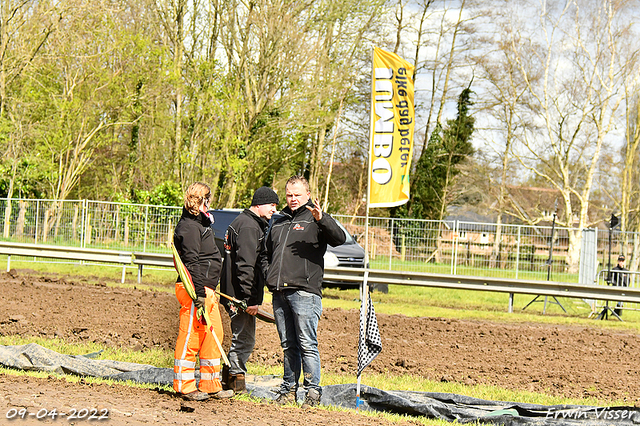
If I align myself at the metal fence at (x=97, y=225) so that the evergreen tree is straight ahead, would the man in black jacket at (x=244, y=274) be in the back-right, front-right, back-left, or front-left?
back-right

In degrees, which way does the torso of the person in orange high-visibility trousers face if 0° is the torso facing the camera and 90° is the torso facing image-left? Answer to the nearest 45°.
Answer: approximately 270°

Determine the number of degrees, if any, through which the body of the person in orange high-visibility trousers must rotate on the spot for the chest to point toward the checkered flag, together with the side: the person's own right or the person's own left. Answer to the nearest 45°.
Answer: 0° — they already face it

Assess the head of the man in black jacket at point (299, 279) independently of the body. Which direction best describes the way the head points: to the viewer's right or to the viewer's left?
to the viewer's left

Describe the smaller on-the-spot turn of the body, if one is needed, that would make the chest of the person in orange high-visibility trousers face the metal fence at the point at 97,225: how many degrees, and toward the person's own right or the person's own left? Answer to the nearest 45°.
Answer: approximately 90° to the person's own left
